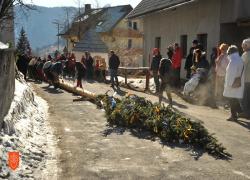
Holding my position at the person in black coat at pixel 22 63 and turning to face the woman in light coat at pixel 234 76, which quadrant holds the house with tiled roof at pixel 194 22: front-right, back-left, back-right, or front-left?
front-left

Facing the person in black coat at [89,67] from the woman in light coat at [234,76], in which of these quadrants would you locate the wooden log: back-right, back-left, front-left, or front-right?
front-left
